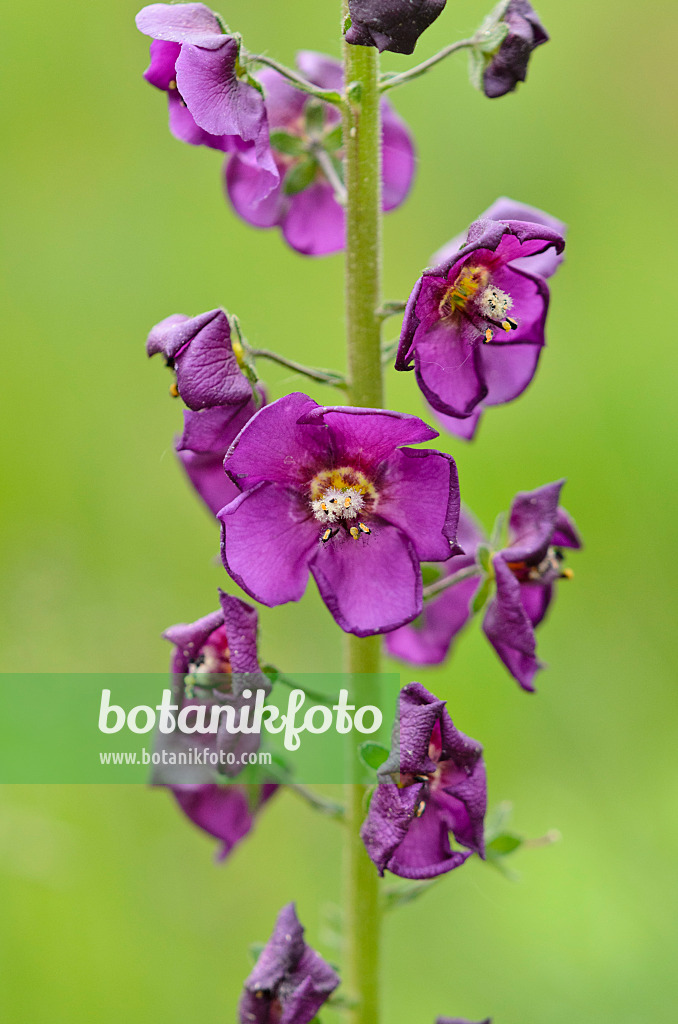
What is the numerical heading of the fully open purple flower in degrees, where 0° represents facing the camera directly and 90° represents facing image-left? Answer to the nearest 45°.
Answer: approximately 0°
